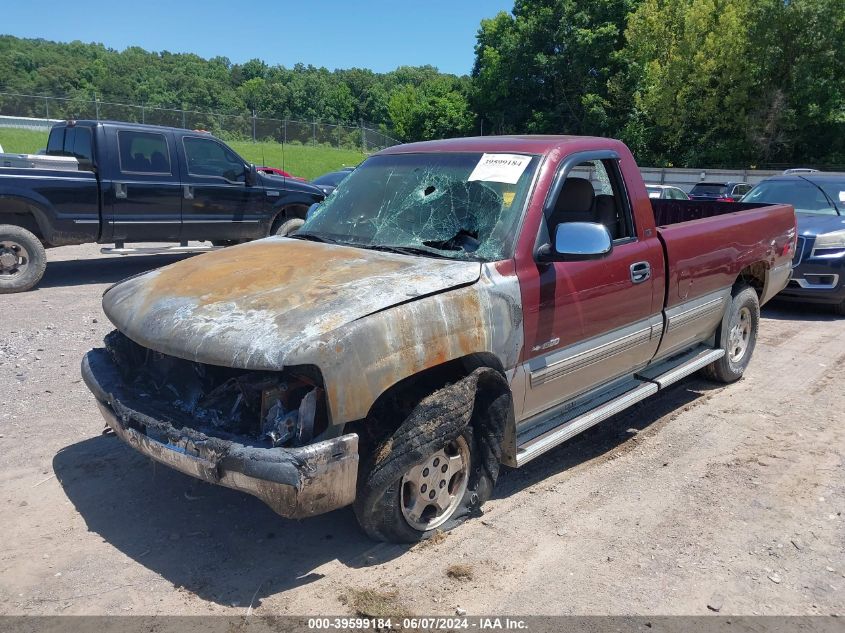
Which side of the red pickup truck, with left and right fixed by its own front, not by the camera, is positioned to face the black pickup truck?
right

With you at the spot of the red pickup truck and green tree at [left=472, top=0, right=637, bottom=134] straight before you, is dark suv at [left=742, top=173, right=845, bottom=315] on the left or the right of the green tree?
right

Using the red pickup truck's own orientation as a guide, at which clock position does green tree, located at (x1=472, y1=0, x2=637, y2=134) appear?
The green tree is roughly at 5 o'clock from the red pickup truck.

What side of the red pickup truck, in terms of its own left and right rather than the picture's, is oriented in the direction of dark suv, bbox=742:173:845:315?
back

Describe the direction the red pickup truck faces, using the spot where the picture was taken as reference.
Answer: facing the viewer and to the left of the viewer
